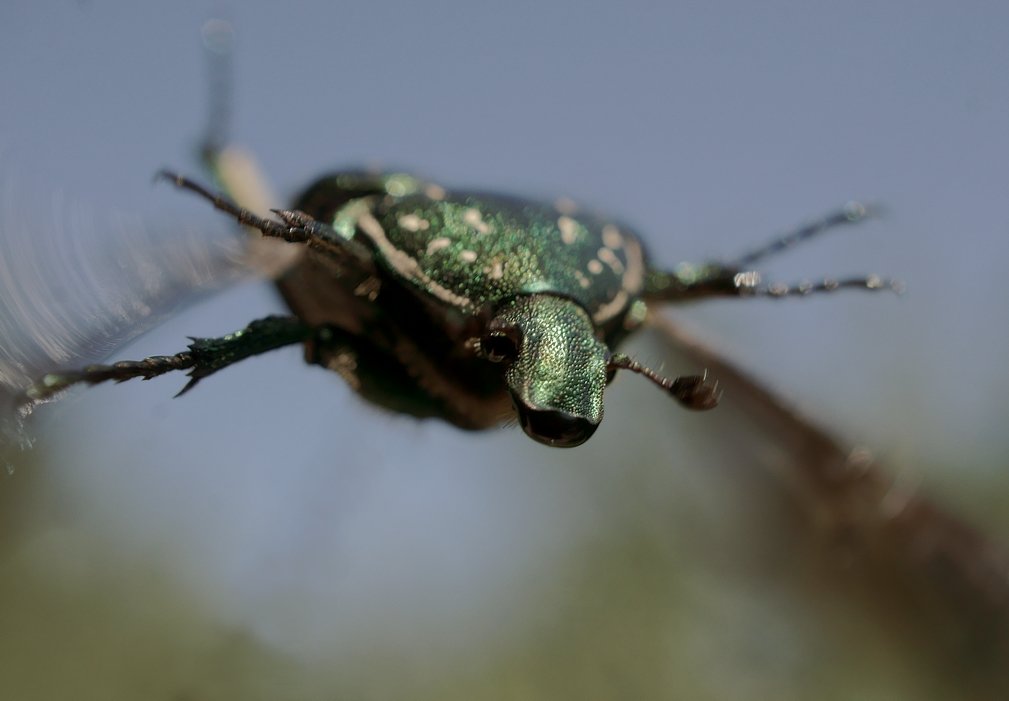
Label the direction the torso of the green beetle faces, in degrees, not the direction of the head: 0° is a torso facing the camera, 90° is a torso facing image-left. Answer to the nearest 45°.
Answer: approximately 315°
